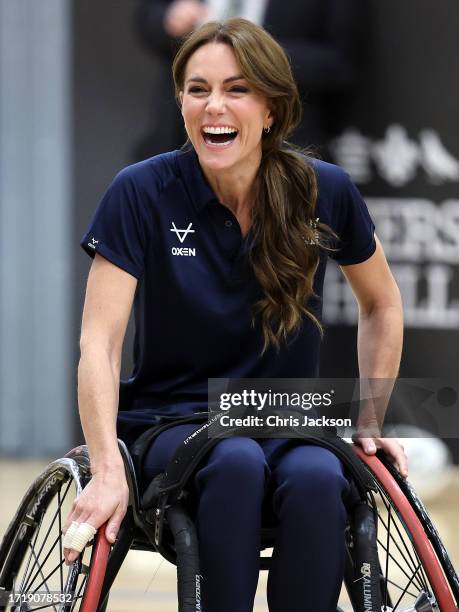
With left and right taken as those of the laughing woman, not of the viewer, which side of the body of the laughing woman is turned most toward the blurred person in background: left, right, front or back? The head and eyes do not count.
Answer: back

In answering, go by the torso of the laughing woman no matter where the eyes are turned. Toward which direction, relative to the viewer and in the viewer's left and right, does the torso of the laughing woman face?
facing the viewer

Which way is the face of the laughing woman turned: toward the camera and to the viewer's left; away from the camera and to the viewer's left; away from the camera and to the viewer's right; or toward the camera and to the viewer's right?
toward the camera and to the viewer's left
